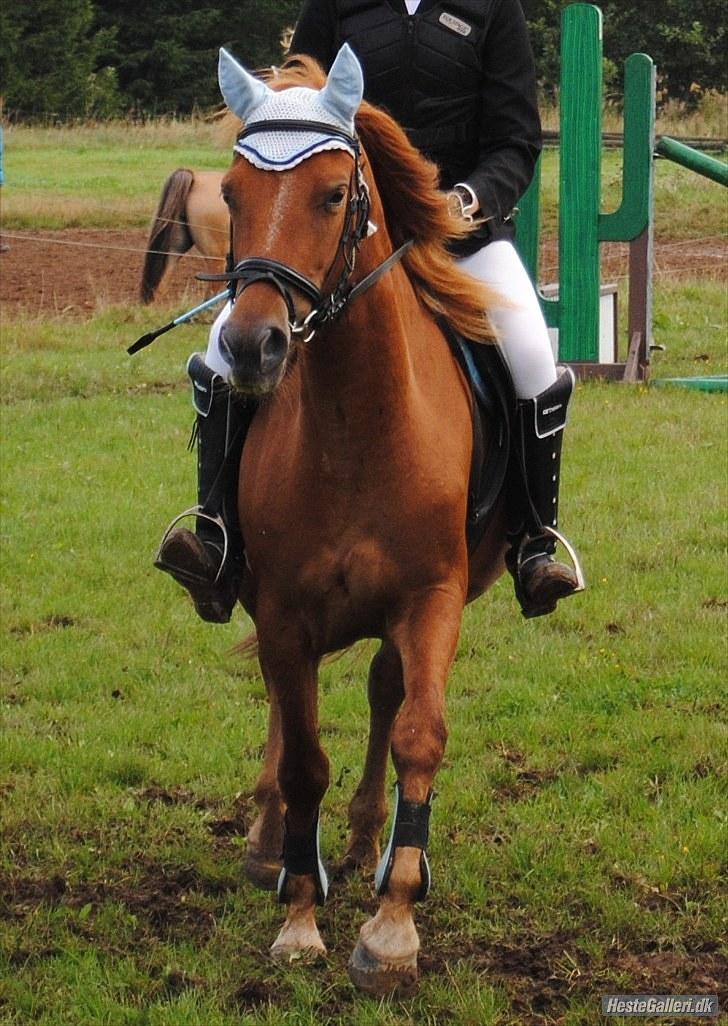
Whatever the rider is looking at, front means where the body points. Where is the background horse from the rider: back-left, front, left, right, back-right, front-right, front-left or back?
back

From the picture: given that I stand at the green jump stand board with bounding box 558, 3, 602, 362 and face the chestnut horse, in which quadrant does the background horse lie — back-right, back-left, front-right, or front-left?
back-right

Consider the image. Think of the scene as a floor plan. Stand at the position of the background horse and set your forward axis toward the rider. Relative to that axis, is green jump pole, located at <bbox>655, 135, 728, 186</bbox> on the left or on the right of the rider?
left

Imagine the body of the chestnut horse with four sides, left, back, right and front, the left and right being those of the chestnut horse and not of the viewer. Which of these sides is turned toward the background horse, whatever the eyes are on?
back

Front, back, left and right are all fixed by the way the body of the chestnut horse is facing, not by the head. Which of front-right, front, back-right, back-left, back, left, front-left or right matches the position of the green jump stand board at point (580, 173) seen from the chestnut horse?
back

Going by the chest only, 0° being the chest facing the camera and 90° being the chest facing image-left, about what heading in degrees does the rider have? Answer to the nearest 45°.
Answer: approximately 0°
